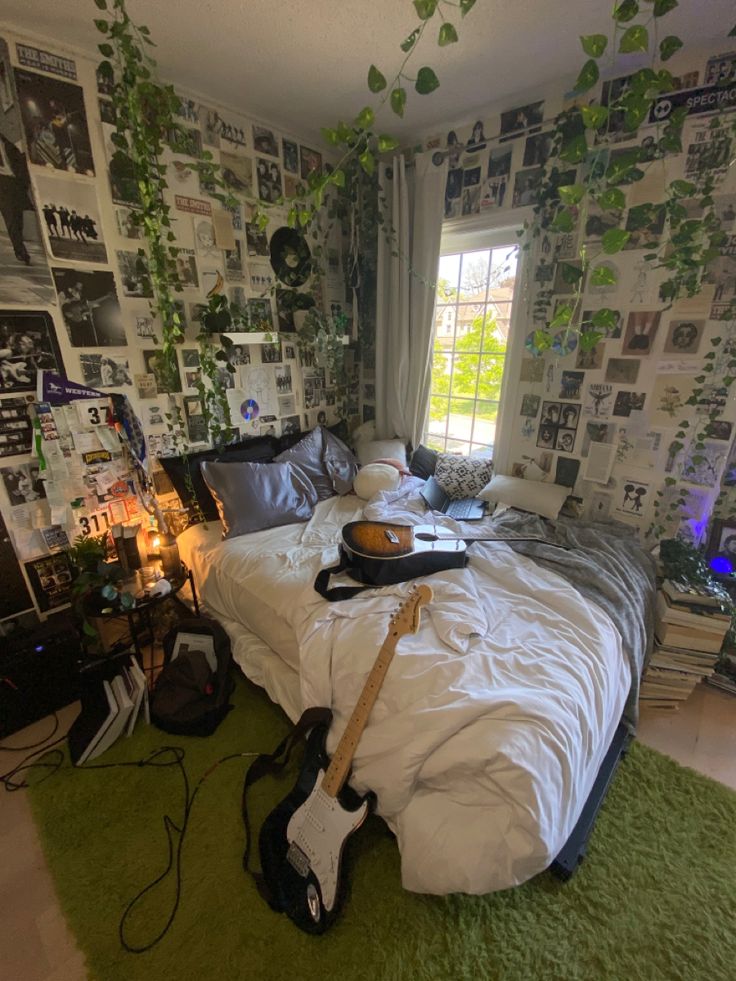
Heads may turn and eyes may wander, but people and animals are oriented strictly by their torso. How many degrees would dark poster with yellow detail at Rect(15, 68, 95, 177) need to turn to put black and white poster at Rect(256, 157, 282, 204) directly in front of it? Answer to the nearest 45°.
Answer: approximately 45° to its left

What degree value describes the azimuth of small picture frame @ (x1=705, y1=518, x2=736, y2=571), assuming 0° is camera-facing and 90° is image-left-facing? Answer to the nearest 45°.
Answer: approximately 45°

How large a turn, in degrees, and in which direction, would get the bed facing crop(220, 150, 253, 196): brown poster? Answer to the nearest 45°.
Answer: approximately 180°

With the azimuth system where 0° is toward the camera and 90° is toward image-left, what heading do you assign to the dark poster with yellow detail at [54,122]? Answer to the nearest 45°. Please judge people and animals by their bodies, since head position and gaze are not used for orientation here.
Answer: approximately 315°

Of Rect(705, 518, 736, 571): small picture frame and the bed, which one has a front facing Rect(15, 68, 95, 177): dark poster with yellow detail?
the small picture frame
